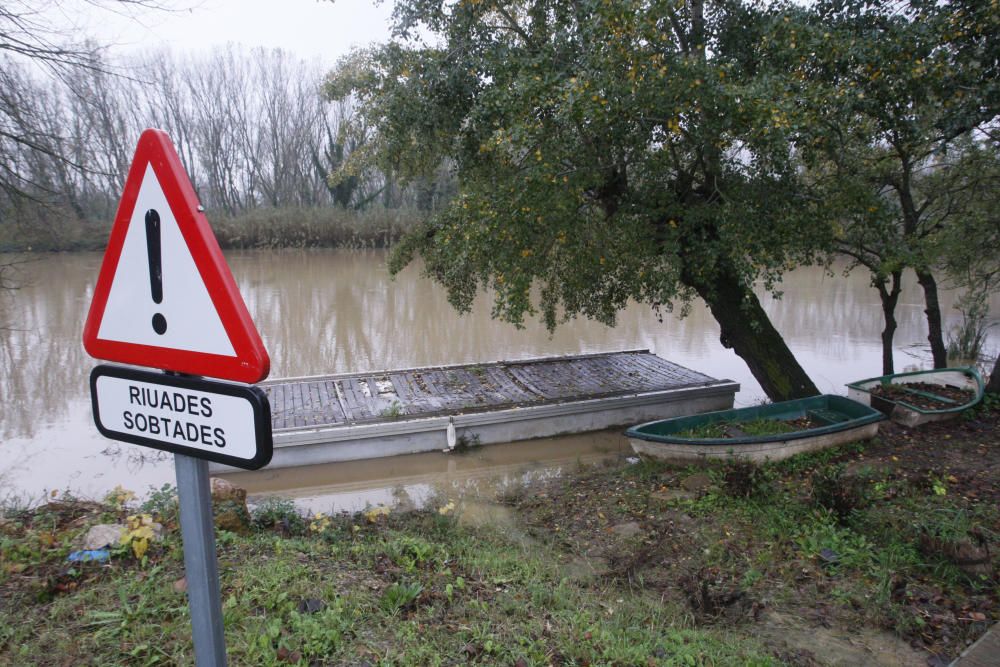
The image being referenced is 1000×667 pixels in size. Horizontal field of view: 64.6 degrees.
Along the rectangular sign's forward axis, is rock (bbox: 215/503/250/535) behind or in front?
behind

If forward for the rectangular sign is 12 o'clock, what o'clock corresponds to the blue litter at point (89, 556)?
The blue litter is roughly at 4 o'clock from the rectangular sign.

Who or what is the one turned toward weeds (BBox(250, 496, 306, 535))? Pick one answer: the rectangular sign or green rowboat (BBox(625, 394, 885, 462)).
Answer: the green rowboat

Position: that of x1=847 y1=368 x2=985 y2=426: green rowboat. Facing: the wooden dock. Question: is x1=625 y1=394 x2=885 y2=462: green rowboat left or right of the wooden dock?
left

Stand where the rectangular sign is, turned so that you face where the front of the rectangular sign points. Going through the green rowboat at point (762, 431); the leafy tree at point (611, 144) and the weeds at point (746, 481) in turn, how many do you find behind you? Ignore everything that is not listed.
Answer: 3

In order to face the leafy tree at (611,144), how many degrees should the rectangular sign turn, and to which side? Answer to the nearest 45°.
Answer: approximately 180°

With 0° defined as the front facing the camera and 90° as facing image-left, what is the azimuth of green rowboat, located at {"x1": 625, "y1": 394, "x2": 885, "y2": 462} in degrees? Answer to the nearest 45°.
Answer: approximately 45°

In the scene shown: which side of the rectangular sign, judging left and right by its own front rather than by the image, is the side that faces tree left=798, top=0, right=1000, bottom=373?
back

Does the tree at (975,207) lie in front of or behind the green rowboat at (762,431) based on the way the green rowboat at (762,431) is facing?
behind
